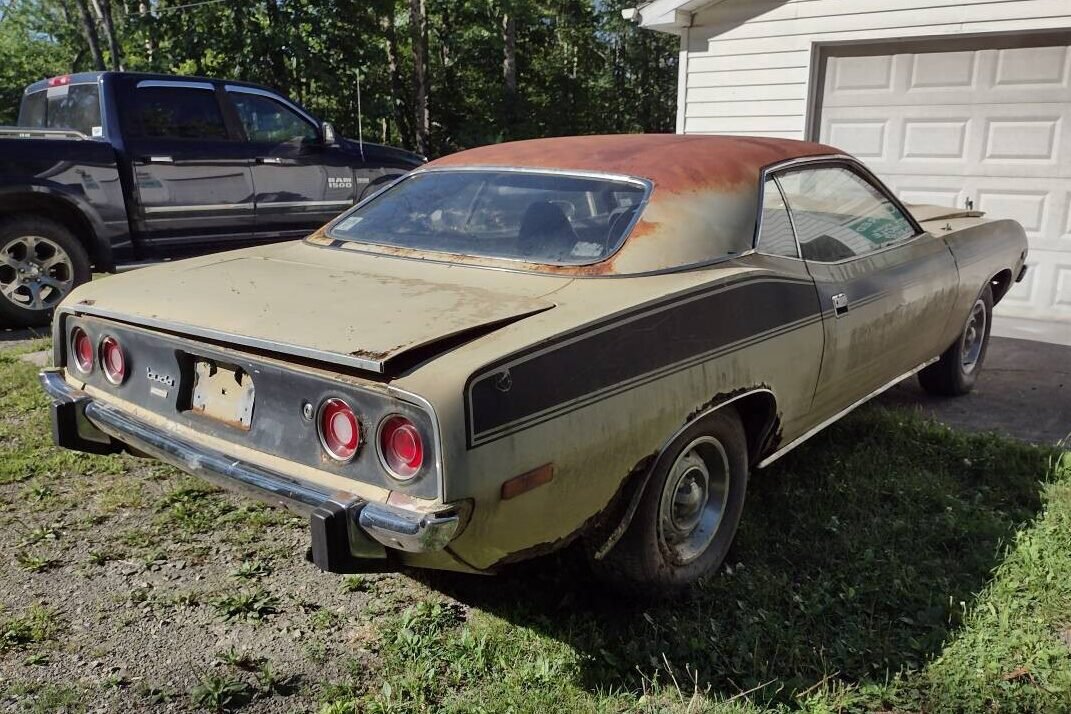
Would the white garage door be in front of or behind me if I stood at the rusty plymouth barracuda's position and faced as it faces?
in front

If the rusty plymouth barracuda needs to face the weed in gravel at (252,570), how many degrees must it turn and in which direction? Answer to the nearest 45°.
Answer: approximately 135° to its left

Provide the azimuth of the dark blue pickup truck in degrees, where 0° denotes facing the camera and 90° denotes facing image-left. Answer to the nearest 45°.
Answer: approximately 225°

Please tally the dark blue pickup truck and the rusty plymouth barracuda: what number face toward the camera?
0

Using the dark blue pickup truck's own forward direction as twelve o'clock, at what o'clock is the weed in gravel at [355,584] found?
The weed in gravel is roughly at 4 o'clock from the dark blue pickup truck.

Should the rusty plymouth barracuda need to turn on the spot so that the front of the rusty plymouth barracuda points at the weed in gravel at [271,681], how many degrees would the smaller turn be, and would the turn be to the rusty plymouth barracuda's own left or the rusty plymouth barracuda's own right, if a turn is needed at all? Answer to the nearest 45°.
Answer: approximately 180°

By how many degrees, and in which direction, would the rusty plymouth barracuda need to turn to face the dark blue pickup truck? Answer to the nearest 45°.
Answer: approximately 90° to its left

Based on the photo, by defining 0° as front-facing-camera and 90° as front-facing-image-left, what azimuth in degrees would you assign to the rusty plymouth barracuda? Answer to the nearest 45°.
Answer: approximately 225°

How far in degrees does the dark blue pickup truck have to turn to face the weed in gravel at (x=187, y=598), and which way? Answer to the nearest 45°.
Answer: approximately 135° to its right
